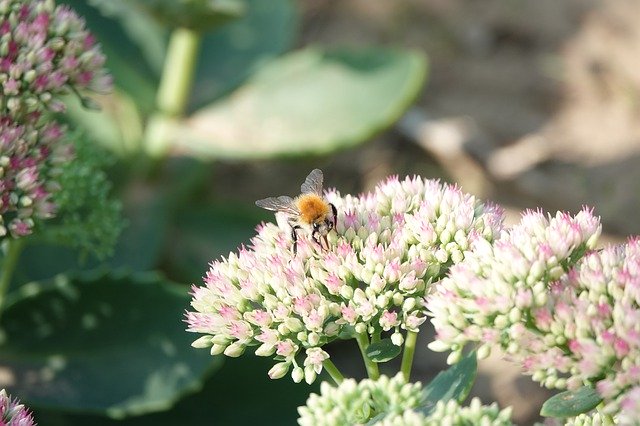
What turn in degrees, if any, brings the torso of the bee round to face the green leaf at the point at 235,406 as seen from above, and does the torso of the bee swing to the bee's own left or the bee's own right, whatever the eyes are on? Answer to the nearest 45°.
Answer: approximately 135° to the bee's own left

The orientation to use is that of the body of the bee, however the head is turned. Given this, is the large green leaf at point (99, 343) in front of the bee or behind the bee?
behind
